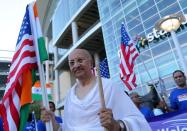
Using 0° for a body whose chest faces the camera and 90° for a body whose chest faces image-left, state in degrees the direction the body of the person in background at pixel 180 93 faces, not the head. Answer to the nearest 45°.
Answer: approximately 0°

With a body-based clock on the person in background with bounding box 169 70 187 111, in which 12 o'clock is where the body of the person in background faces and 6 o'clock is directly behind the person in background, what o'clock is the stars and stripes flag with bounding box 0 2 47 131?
The stars and stripes flag is roughly at 1 o'clock from the person in background.

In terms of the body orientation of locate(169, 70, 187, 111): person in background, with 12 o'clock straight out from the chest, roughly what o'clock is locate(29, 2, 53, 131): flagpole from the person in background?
The flagpole is roughly at 1 o'clock from the person in background.

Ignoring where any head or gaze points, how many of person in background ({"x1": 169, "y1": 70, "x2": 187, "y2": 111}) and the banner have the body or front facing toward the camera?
2

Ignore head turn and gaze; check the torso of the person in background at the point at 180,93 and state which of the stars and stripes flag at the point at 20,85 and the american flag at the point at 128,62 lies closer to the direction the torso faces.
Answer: the stars and stripes flag

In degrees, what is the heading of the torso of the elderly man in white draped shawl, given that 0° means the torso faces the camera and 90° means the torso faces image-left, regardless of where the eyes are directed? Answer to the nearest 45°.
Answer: approximately 45°

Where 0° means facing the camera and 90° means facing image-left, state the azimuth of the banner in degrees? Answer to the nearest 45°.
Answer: approximately 0°
